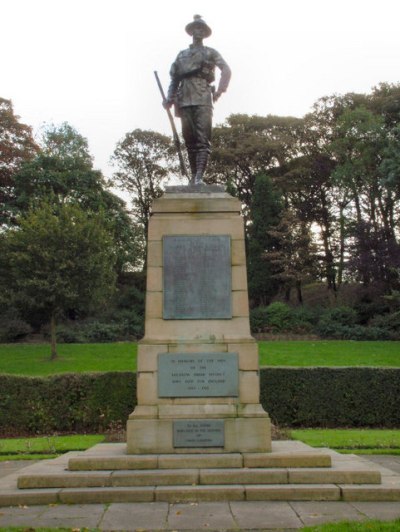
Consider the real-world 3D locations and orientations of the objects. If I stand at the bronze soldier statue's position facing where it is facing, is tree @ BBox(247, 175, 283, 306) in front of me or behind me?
behind

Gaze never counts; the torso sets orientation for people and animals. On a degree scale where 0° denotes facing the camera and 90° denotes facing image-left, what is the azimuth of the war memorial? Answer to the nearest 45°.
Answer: approximately 0°

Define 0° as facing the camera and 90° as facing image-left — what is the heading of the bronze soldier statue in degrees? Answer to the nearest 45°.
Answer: approximately 0°

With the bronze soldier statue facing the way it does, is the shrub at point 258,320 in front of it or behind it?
behind

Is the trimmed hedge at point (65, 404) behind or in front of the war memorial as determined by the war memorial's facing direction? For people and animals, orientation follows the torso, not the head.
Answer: behind

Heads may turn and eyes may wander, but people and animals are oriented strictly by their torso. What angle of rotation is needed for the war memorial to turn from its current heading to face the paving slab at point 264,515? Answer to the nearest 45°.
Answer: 0° — it already faces it
